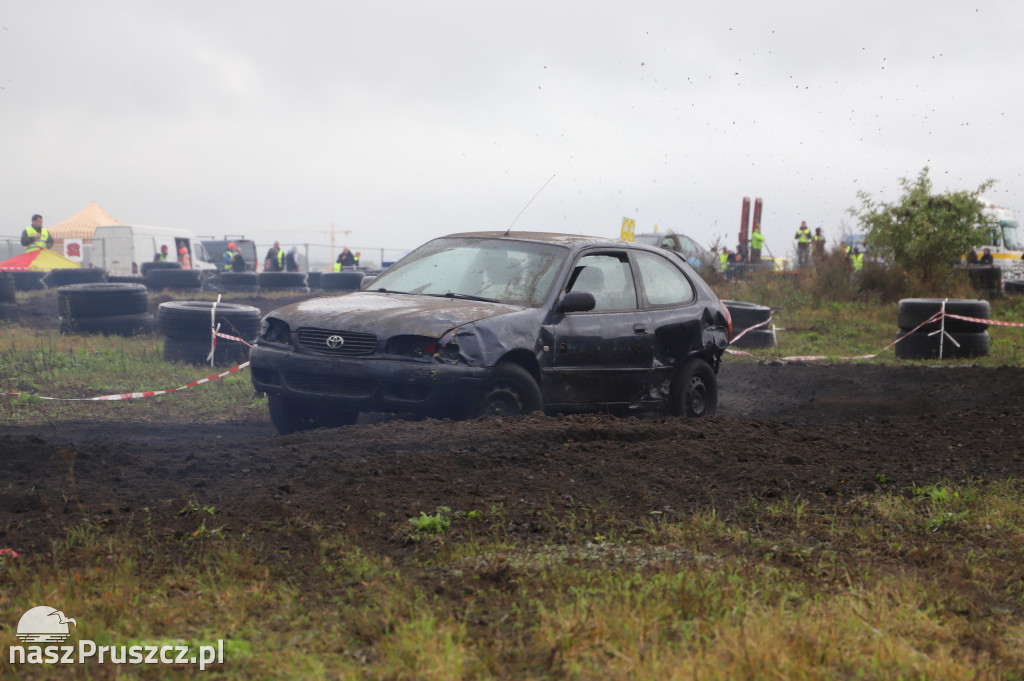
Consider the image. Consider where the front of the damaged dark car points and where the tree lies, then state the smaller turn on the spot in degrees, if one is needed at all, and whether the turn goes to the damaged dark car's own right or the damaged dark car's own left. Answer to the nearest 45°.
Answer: approximately 180°

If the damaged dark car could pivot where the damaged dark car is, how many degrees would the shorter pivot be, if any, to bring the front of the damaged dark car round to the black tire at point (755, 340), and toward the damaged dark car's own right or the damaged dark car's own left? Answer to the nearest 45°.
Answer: approximately 180°

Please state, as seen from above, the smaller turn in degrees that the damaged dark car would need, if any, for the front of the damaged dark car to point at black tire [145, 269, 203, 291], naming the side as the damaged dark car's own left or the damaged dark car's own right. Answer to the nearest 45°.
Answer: approximately 90° to the damaged dark car's own right

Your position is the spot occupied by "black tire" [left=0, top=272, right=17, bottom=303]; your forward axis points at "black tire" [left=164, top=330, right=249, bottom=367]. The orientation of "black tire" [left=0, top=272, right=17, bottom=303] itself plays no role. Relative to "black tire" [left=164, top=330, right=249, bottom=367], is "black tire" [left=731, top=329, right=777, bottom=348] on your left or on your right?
left

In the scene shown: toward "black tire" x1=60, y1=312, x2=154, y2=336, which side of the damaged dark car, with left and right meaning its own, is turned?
right

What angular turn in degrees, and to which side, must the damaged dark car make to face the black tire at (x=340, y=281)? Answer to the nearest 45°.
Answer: approximately 135° to its right

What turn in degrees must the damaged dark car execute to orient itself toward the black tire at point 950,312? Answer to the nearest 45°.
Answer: approximately 180°

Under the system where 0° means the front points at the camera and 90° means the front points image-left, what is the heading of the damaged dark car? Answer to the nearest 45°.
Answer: approximately 45°

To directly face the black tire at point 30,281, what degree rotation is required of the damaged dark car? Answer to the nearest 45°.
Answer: approximately 90° to its right

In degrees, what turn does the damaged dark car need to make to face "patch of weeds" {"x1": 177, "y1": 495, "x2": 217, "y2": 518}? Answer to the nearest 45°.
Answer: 0° — it already faces it

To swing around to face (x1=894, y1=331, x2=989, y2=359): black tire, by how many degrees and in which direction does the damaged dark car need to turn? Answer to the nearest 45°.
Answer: approximately 180°

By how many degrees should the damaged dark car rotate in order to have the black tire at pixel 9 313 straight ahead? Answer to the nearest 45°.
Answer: approximately 90° to its right

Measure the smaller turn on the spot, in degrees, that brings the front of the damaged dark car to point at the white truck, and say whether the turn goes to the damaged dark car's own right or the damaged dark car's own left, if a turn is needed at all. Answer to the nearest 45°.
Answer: approximately 180°
